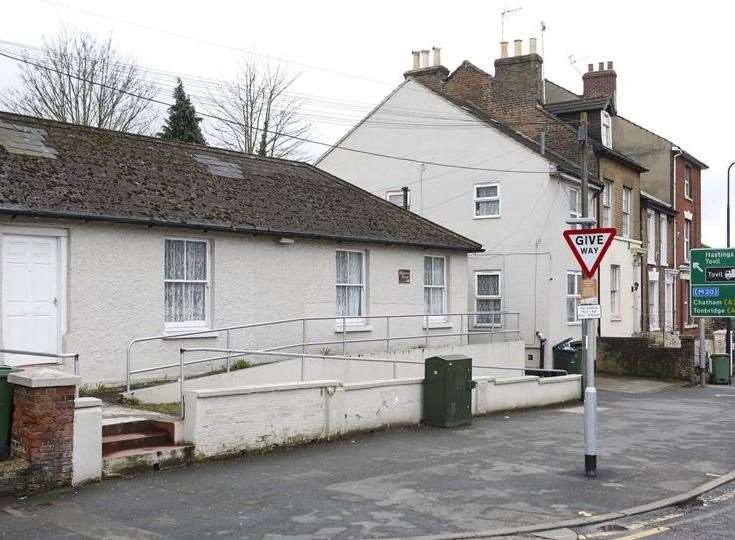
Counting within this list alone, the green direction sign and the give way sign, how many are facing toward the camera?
2

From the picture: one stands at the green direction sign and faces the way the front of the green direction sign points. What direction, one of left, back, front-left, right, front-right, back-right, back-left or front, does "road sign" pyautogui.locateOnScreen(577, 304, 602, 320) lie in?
front

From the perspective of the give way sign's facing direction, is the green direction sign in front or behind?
behind

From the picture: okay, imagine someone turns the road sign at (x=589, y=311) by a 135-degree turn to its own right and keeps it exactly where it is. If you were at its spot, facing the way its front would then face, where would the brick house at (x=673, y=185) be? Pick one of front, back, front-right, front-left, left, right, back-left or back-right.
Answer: front-right

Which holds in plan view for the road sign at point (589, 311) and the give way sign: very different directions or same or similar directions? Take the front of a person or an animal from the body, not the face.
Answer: same or similar directions

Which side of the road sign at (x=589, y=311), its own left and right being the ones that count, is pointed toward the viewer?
front

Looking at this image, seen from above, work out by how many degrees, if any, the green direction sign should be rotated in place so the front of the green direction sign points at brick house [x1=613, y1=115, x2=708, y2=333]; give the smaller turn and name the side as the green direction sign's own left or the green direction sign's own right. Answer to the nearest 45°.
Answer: approximately 180°

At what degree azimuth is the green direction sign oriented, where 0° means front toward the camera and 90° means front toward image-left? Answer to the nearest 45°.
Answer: approximately 0°

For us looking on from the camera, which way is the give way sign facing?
facing the viewer

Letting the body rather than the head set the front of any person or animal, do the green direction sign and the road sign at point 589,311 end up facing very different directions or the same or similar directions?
same or similar directions

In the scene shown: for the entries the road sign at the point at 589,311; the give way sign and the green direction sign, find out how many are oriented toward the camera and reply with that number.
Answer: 3
